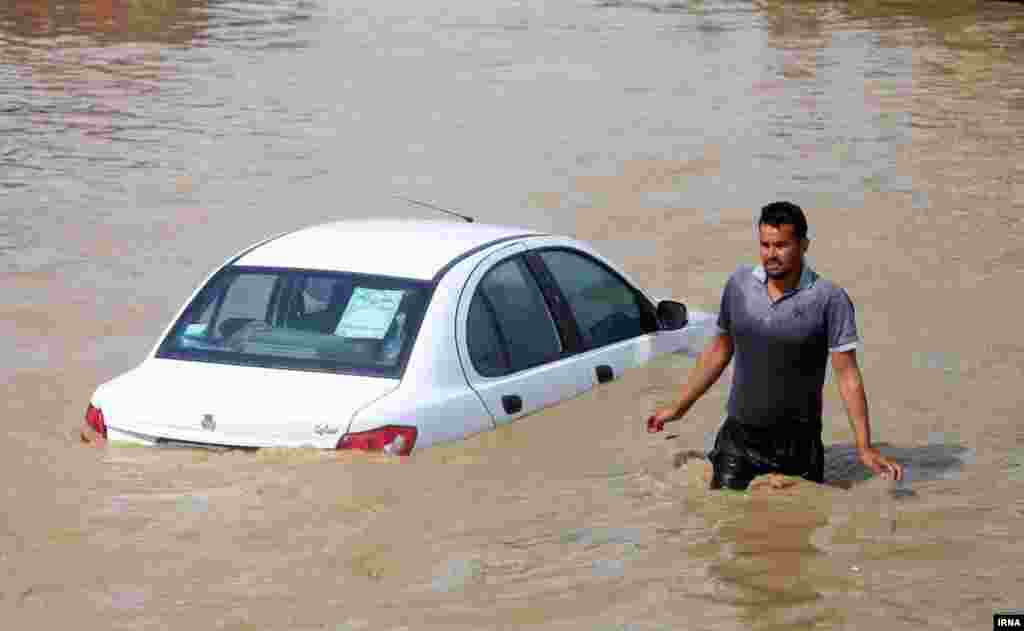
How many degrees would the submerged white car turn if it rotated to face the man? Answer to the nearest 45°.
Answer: approximately 90° to its right

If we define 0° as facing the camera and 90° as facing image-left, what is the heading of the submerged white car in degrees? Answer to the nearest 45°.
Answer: approximately 225°
